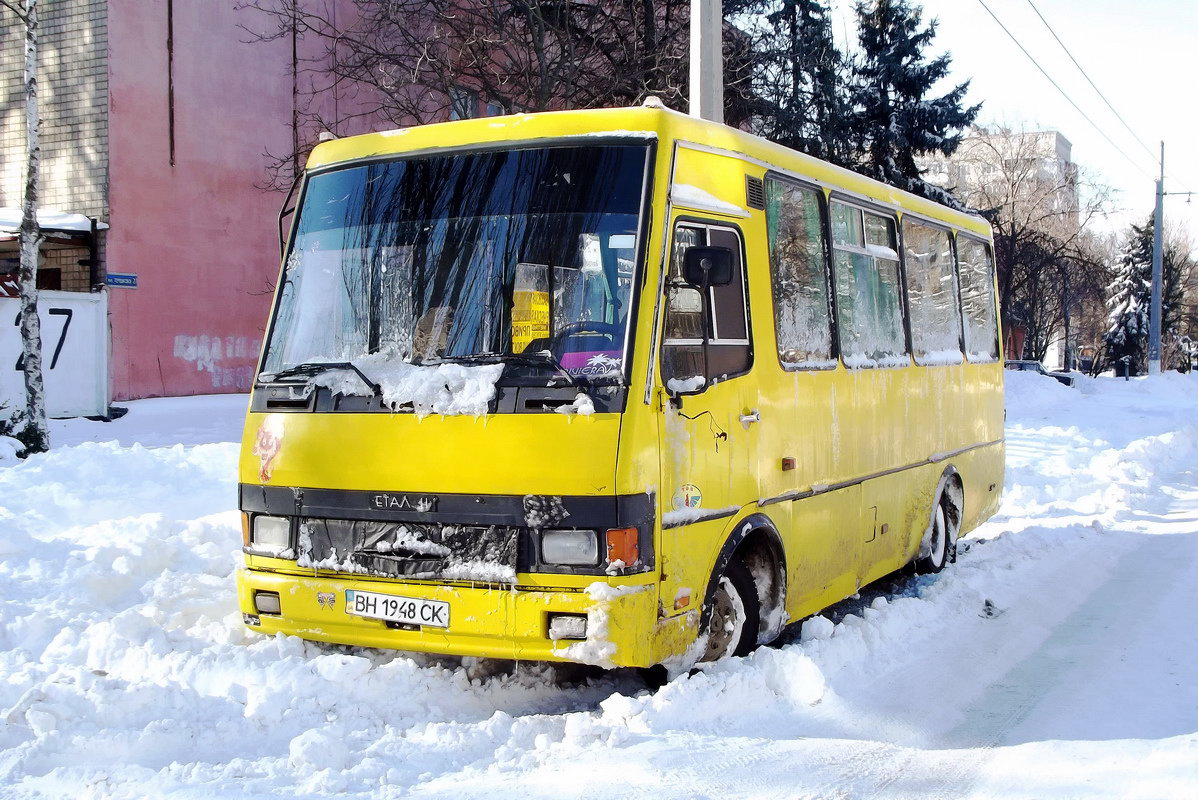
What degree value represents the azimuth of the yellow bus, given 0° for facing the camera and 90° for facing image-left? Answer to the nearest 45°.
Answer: approximately 45°

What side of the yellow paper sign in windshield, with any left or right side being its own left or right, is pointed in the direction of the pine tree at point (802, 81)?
back

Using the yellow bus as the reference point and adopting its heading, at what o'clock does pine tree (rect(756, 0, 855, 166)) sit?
The pine tree is roughly at 5 o'clock from the yellow bus.

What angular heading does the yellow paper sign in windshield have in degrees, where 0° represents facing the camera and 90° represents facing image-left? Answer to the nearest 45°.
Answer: approximately 0°

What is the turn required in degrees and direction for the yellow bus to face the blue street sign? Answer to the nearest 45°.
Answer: approximately 90° to its right

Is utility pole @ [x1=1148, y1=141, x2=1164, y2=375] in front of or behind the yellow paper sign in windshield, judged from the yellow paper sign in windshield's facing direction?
behind

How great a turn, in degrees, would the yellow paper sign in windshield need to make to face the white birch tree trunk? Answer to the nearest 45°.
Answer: approximately 135° to its right

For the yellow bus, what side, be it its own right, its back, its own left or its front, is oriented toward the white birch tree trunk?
right

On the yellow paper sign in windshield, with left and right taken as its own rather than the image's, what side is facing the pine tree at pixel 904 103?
back
